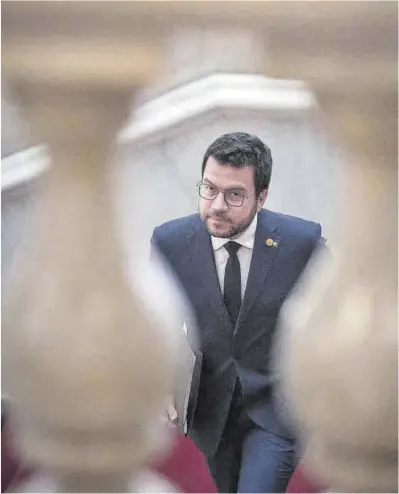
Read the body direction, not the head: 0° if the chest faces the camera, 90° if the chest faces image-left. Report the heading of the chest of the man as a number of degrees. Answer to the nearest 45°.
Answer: approximately 0°
